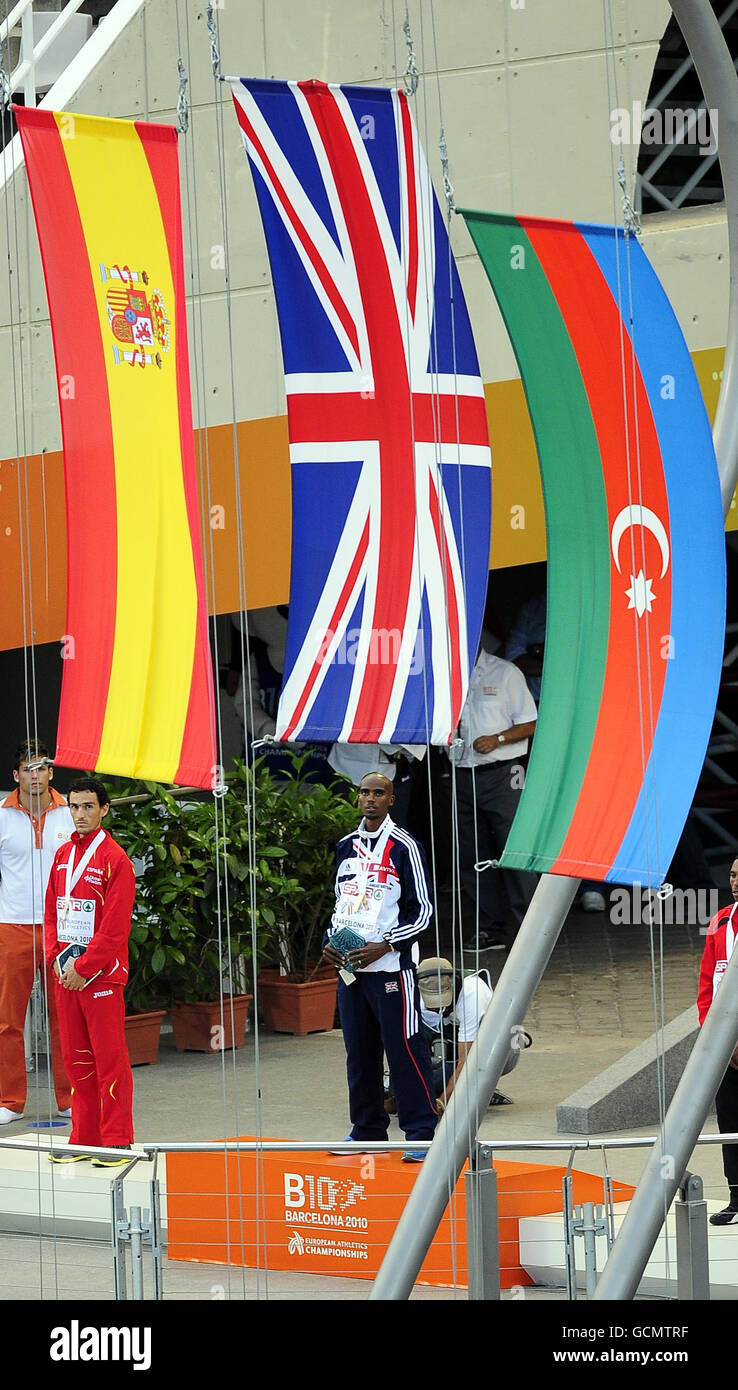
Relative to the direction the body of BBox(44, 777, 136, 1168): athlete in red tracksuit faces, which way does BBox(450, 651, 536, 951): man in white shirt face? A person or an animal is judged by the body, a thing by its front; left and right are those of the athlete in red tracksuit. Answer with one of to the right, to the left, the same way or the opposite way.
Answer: the same way

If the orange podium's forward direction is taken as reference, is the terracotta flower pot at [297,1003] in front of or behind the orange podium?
behind

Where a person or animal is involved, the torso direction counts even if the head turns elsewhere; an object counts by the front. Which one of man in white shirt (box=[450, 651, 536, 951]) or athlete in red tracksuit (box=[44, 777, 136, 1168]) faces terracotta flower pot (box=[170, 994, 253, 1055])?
the man in white shirt

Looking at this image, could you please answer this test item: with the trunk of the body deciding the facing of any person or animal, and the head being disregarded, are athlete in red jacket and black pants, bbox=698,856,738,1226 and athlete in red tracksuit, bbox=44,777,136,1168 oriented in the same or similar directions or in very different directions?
same or similar directions

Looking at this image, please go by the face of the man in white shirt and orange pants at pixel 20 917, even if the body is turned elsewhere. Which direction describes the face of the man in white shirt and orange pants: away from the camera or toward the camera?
toward the camera

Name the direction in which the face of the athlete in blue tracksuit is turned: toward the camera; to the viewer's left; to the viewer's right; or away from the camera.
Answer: toward the camera

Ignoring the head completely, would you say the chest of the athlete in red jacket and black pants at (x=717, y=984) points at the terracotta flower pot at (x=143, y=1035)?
no

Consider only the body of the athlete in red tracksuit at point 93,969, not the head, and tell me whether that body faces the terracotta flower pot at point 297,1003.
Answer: no

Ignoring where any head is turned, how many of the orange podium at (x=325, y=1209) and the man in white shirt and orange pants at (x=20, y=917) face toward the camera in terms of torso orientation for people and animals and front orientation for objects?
2

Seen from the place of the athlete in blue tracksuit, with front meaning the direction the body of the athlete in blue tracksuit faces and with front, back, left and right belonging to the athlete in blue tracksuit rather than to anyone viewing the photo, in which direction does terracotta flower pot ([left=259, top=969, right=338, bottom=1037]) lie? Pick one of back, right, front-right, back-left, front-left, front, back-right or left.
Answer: back-right

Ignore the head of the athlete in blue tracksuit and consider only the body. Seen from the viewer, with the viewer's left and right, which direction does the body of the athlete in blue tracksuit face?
facing the viewer and to the left of the viewer

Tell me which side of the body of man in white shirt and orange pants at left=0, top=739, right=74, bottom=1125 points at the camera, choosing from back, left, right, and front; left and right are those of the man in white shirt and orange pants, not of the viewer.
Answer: front

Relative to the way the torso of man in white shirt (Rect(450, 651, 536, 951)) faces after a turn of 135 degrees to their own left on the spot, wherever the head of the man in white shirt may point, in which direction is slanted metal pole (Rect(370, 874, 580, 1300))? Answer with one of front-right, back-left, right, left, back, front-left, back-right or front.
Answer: right

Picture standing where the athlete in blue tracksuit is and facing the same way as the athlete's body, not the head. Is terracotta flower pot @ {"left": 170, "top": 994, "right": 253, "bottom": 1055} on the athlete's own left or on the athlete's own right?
on the athlete's own right

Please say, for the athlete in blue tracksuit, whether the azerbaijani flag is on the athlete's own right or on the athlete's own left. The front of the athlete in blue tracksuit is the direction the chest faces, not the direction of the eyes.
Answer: on the athlete's own left

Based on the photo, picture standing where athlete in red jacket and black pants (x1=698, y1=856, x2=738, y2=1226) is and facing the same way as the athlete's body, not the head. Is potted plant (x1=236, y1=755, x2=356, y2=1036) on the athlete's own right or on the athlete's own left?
on the athlete's own right
